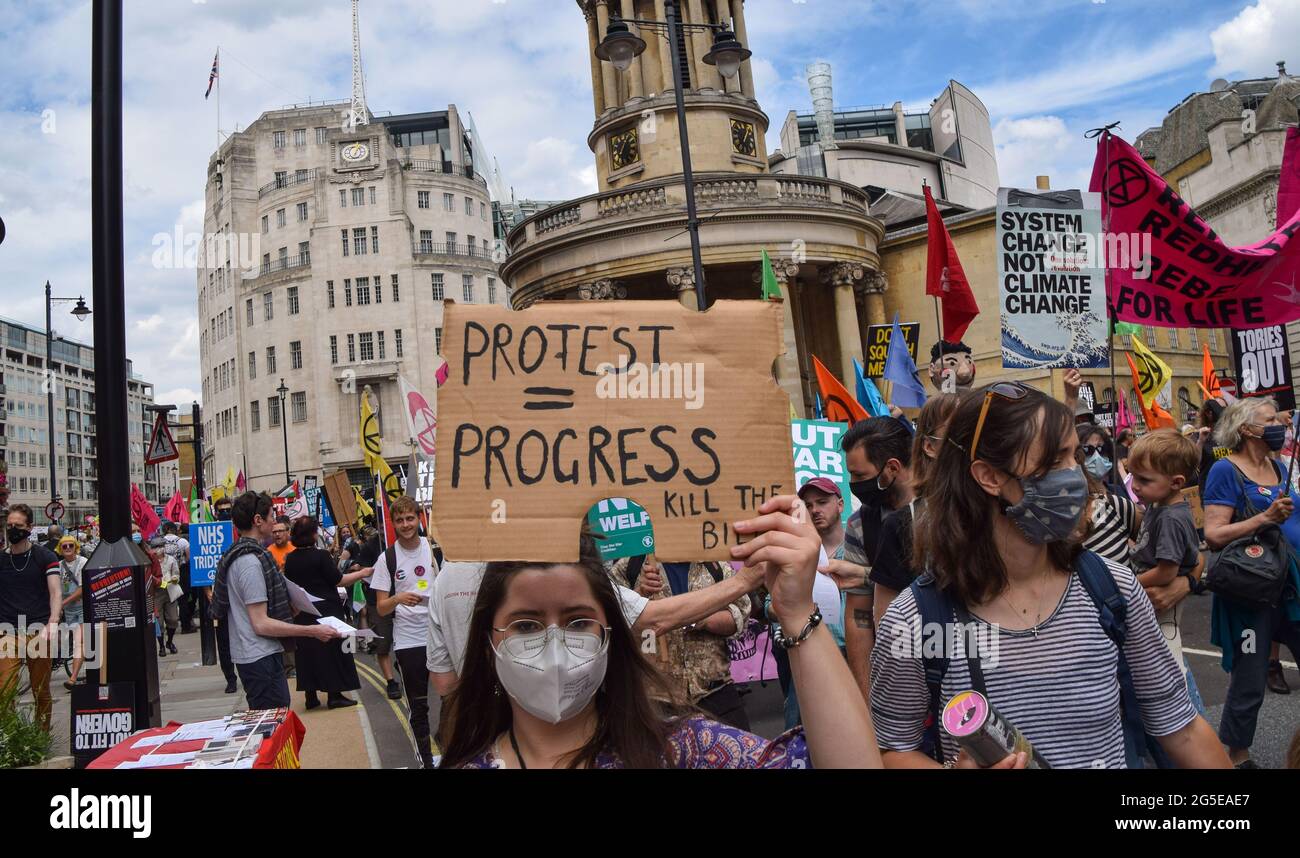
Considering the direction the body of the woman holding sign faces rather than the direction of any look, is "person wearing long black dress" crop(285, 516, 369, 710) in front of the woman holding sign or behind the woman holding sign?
behind

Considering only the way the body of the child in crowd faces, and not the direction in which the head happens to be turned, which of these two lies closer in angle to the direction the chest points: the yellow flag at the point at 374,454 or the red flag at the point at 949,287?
the yellow flag

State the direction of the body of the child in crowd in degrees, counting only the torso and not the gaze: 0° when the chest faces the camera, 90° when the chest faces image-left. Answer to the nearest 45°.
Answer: approximately 90°

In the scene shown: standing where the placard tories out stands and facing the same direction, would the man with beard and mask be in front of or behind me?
in front

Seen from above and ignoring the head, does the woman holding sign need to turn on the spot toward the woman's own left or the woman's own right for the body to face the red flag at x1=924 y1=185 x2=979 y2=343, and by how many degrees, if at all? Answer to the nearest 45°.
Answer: approximately 135° to the woman's own left

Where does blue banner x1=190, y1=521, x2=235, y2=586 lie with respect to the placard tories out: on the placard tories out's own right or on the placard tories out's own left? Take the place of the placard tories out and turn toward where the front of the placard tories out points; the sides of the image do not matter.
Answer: on the placard tories out's own right

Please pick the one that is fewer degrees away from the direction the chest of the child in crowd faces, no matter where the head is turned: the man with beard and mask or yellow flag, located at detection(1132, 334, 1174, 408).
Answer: the man with beard and mask

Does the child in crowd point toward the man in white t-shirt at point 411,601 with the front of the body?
yes

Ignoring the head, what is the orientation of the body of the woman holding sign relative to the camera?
toward the camera

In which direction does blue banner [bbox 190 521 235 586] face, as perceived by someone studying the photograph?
facing the viewer

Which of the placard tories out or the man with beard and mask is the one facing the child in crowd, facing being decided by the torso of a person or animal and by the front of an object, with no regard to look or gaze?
the placard tories out
